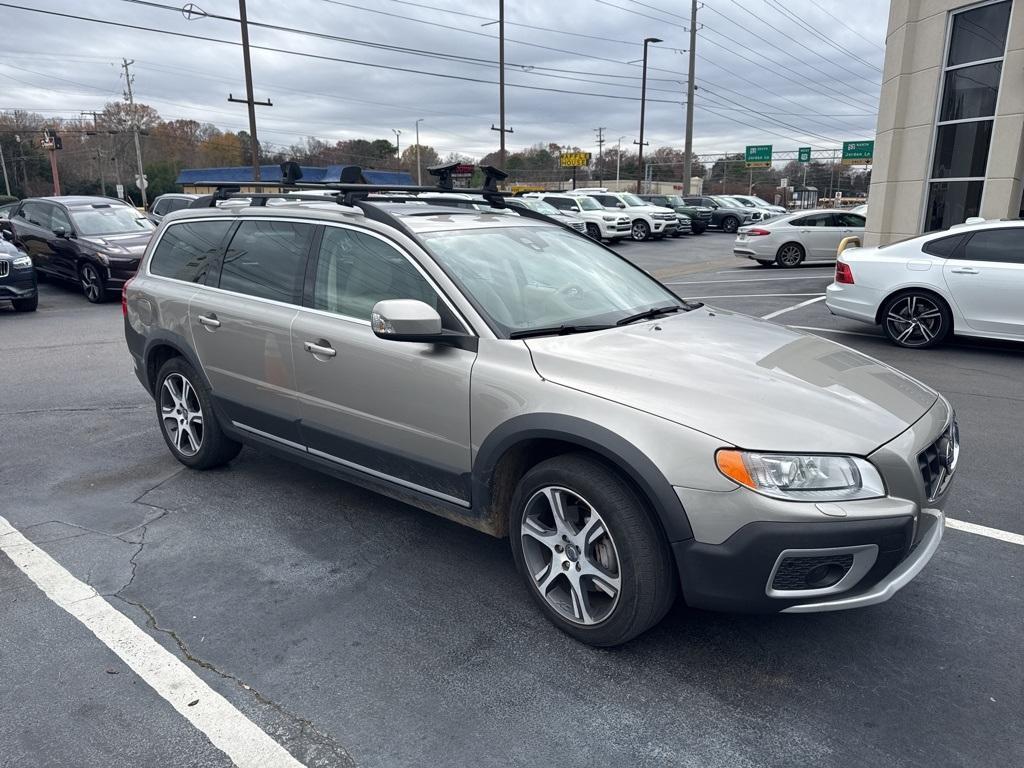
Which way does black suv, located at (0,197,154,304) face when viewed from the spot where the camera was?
facing the viewer and to the right of the viewer

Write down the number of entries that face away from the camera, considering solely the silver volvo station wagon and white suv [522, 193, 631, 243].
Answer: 0

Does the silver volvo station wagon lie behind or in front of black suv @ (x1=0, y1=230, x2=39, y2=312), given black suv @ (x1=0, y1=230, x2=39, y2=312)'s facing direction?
in front

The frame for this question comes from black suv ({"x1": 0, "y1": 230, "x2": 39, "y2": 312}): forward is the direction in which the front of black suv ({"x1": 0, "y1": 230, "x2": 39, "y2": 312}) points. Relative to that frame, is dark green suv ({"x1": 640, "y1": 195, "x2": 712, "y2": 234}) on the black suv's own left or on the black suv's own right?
on the black suv's own left

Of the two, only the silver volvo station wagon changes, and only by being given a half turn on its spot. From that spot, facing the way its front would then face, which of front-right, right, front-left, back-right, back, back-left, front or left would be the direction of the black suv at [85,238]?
front

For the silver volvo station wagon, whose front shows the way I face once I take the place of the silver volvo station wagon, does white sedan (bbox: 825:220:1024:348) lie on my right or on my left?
on my left

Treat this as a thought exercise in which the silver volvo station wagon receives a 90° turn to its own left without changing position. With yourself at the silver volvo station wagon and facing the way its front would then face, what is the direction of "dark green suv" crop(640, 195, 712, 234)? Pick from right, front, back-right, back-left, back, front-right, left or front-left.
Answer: front-left

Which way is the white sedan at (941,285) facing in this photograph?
to the viewer's right

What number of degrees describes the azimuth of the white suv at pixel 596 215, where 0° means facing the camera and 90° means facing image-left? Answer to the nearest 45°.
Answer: approximately 315°

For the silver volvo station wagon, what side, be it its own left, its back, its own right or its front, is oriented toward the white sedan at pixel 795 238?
left

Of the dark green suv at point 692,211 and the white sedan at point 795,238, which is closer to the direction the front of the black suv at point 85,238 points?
the white sedan

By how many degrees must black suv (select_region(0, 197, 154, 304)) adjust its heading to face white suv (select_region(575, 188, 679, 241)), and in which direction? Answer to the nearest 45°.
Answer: approximately 45° to its left
